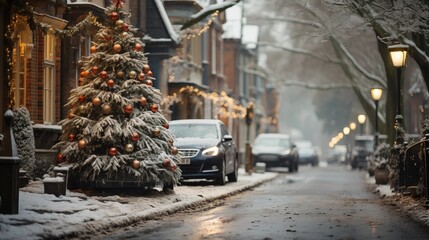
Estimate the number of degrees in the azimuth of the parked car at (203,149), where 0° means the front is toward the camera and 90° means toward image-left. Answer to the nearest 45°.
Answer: approximately 0°

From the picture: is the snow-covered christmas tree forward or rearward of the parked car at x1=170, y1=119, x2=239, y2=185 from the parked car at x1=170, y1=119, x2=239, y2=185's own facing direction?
forward

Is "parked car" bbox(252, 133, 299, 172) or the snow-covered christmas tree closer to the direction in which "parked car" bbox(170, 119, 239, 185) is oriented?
the snow-covered christmas tree

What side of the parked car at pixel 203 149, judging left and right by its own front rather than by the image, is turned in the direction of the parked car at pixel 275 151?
back

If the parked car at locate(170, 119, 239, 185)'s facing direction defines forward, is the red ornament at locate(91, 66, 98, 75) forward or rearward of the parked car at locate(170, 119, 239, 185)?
forward

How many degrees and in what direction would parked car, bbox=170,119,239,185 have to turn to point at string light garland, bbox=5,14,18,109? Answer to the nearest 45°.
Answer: approximately 45° to its right
